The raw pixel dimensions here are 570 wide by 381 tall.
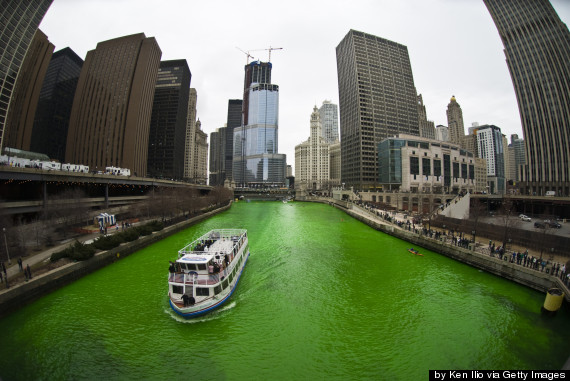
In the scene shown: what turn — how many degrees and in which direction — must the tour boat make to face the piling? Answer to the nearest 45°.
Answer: approximately 135° to its left

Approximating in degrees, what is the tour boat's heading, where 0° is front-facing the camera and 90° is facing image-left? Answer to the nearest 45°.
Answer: approximately 45°

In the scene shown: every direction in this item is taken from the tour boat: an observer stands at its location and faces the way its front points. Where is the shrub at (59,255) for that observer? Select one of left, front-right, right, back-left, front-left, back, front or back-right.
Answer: right

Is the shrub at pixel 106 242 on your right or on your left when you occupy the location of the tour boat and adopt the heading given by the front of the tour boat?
on your right

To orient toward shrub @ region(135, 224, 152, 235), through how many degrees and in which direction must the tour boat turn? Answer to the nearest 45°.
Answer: approximately 135° to its right

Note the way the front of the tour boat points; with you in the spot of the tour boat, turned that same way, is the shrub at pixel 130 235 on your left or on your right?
on your right

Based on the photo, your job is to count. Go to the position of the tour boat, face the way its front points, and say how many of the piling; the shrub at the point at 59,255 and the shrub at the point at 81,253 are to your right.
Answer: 2

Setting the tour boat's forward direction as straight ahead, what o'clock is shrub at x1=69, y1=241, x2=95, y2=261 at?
The shrub is roughly at 3 o'clock from the tour boat.
